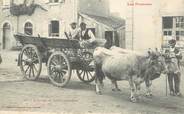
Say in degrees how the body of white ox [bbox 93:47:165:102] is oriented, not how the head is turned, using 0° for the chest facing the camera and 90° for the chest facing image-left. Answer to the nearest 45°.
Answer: approximately 315°

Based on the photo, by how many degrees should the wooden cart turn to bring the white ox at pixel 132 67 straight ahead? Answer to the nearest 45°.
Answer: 0° — it already faces it

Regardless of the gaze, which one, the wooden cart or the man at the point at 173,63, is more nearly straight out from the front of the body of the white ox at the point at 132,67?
the man

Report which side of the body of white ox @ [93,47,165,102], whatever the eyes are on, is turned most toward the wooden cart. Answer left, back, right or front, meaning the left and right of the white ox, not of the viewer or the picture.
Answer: back

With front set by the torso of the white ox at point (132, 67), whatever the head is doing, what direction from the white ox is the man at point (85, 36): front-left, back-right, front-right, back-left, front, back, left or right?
back

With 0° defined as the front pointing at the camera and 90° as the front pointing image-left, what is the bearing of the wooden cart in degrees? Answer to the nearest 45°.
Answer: approximately 315°
